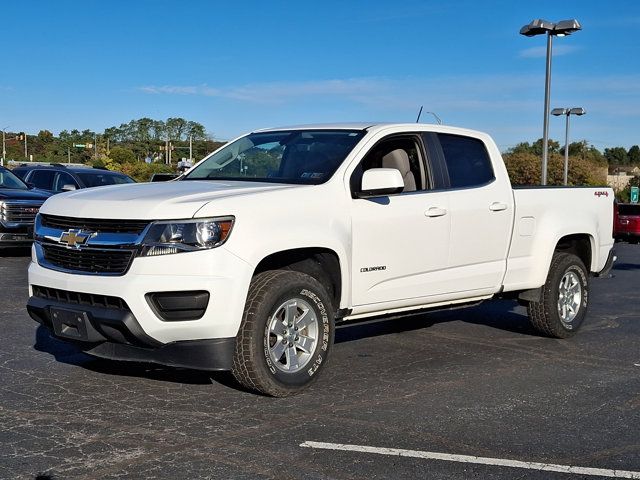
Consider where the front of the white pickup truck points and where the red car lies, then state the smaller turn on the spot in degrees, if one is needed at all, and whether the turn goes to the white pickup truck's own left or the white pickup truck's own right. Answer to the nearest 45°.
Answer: approximately 180°

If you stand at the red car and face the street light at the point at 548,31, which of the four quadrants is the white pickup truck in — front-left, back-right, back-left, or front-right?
back-left

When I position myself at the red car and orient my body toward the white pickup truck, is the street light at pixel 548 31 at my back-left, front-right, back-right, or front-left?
back-right

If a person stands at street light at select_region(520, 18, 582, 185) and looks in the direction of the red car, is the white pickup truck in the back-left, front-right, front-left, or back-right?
front-right

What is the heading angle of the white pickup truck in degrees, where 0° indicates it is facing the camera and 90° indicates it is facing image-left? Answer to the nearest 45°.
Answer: approximately 45°

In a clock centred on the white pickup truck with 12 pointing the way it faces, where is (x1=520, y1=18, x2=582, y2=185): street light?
The street light is roughly at 5 o'clock from the white pickup truck.
